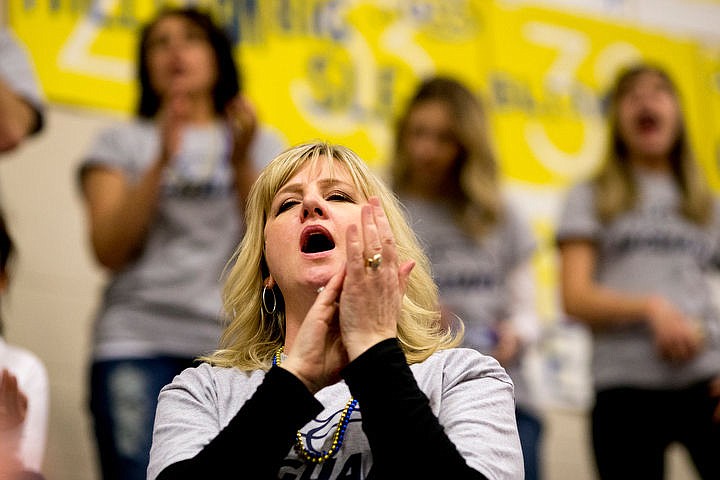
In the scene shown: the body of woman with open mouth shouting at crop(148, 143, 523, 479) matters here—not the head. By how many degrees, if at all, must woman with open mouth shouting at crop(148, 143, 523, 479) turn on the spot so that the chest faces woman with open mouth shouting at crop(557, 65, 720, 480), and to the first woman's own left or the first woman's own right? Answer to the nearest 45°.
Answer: approximately 135° to the first woman's own left

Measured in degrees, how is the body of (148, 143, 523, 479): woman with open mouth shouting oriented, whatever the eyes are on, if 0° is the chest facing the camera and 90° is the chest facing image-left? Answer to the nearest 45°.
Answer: approximately 0°

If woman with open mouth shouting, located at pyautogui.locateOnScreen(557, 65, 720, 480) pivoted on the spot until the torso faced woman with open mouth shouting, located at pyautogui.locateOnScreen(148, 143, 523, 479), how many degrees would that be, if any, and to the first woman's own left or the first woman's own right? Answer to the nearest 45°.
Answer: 0° — they already face them

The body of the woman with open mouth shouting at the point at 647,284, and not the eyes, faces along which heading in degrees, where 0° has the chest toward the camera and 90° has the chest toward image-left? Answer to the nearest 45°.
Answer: approximately 0°

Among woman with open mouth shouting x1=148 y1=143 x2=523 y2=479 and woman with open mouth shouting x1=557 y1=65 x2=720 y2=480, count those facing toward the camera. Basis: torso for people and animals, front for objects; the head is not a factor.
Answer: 2
